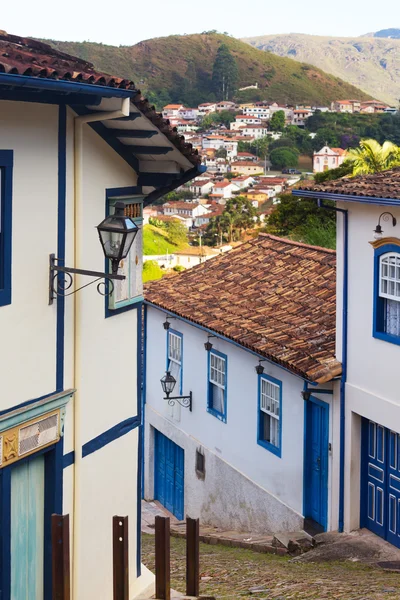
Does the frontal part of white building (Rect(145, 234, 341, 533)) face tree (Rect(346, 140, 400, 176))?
no

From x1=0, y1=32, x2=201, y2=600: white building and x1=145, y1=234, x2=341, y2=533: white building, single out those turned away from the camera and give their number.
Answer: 0

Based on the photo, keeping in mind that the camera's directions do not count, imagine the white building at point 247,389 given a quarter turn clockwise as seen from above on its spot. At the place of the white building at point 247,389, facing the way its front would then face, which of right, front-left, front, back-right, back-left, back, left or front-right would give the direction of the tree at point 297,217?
front-right

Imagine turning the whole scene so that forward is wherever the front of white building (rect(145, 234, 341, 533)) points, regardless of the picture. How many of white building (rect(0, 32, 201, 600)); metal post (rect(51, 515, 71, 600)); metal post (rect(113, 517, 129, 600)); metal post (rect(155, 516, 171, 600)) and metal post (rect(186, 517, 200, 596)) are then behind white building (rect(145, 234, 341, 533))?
0

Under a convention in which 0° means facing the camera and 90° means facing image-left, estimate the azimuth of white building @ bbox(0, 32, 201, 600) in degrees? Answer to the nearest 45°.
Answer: approximately 315°

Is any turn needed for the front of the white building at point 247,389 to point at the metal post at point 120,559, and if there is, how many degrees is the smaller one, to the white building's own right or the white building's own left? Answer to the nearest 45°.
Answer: approximately 45° to the white building's own left

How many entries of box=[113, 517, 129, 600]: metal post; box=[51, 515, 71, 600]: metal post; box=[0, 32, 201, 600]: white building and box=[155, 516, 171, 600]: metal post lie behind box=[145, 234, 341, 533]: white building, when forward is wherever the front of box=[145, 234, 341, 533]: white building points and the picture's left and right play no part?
0

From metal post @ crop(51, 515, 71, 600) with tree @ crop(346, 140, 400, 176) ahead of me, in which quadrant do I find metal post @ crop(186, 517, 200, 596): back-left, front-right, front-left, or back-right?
front-right

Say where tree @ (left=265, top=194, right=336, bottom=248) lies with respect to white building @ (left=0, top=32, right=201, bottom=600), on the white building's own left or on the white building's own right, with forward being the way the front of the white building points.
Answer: on the white building's own left

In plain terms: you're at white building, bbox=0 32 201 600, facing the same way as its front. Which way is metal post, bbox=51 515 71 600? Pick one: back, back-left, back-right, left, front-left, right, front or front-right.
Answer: front-right

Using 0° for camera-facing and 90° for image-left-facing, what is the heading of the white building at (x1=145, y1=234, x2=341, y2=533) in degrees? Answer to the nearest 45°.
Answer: approximately 45°

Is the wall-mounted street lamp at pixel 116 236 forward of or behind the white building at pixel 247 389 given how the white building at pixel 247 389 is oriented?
forward

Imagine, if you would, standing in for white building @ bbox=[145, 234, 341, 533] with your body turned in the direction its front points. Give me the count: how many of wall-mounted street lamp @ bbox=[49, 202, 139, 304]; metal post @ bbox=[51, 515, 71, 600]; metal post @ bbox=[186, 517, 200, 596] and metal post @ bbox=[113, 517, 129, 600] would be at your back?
0

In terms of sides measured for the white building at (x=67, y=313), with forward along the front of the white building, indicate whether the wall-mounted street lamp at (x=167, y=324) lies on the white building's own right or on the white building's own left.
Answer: on the white building's own left

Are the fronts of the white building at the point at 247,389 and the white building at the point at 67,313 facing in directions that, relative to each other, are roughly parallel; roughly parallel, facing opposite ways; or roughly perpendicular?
roughly perpendicular

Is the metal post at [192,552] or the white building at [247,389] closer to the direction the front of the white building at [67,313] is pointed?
the metal post

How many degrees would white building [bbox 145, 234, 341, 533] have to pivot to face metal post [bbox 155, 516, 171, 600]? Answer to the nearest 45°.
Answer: approximately 45° to its left
